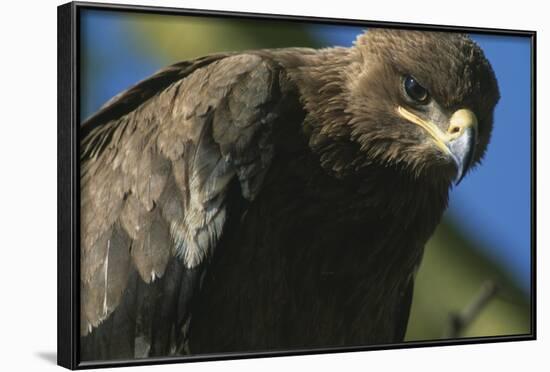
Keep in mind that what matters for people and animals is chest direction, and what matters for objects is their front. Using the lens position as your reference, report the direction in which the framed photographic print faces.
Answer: facing the viewer and to the right of the viewer
